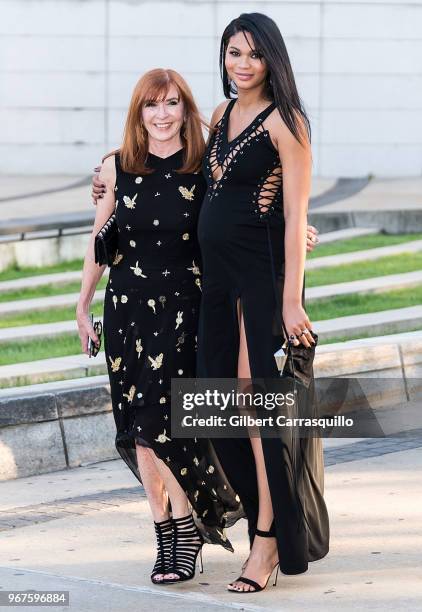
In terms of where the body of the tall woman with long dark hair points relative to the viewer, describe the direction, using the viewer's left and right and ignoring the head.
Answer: facing the viewer and to the left of the viewer

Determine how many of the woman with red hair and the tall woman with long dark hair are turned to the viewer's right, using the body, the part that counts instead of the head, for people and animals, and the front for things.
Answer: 0

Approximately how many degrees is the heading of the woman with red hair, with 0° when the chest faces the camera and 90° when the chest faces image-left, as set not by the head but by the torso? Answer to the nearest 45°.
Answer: approximately 0°

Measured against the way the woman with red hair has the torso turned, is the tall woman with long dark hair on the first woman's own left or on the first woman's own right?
on the first woman's own left
